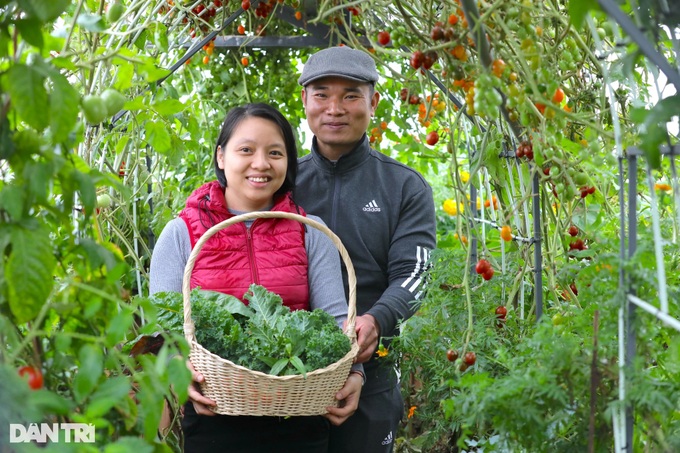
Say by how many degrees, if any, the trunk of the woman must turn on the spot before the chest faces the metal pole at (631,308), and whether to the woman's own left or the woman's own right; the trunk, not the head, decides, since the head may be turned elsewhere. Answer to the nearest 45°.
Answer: approximately 45° to the woman's own left

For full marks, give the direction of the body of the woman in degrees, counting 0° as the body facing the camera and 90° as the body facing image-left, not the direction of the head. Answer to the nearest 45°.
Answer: approximately 0°

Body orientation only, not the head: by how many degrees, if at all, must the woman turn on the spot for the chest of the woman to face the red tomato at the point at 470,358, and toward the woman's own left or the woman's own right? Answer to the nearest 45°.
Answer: approximately 45° to the woman's own left

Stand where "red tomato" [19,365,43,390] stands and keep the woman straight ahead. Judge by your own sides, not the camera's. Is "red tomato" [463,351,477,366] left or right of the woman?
right

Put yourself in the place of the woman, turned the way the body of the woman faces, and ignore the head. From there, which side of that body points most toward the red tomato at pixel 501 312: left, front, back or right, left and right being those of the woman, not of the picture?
left

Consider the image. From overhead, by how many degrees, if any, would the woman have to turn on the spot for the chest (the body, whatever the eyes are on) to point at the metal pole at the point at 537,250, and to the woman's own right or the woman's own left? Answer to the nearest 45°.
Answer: approximately 90° to the woman's own left
